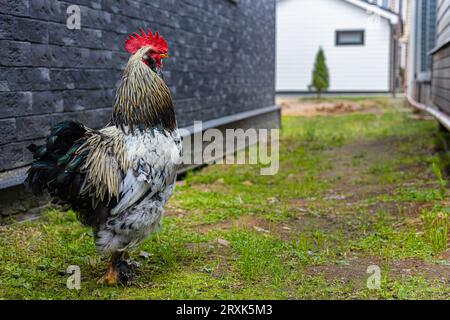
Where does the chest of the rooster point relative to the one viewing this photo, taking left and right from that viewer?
facing to the right of the viewer

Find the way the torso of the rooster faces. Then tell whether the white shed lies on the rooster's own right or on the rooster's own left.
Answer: on the rooster's own left
